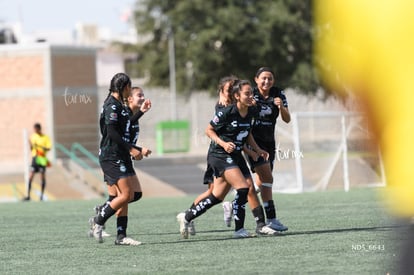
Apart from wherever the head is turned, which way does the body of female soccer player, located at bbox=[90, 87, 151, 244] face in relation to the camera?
to the viewer's right

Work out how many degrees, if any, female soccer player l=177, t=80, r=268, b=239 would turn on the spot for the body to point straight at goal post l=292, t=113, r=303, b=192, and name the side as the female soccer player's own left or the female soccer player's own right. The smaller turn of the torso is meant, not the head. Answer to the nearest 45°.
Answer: approximately 135° to the female soccer player's own left

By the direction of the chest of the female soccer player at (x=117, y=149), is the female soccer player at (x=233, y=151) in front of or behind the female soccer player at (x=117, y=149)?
in front

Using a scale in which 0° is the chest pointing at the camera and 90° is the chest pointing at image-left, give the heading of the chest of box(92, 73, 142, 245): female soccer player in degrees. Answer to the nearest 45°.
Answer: approximately 270°

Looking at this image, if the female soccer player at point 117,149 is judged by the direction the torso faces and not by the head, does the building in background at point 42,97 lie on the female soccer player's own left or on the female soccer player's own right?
on the female soccer player's own left

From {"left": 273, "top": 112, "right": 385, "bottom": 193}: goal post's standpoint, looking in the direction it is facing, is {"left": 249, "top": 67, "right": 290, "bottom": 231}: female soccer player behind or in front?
in front

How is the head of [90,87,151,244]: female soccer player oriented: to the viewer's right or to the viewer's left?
to the viewer's right

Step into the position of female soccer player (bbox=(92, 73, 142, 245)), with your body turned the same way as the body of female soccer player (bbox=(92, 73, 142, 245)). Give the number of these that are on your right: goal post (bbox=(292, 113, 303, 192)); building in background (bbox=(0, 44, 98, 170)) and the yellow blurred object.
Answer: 1

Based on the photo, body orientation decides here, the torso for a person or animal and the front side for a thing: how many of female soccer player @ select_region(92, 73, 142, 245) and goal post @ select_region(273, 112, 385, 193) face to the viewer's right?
1

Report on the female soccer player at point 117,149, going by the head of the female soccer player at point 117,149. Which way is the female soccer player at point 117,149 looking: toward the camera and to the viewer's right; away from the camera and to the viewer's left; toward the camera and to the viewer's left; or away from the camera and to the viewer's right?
away from the camera and to the viewer's right
